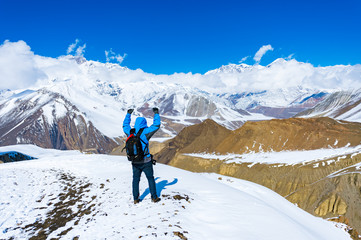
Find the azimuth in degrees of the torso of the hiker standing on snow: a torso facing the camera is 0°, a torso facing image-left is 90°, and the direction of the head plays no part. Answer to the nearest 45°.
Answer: approximately 225°
